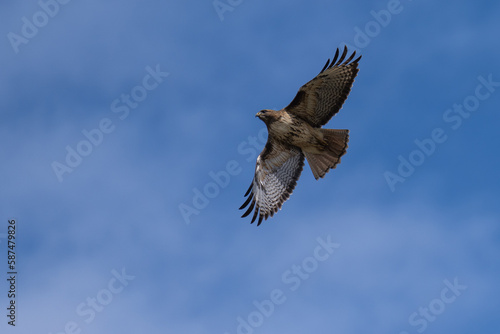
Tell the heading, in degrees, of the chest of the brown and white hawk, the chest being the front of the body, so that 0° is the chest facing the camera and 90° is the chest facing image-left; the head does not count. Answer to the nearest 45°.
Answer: approximately 90°
